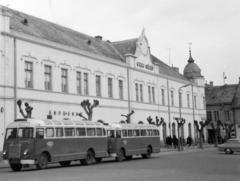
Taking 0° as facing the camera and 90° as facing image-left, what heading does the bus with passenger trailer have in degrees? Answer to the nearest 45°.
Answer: approximately 45°

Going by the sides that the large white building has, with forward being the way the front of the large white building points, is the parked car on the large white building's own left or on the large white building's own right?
on the large white building's own left

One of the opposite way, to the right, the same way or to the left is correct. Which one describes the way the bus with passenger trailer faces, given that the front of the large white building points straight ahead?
to the right

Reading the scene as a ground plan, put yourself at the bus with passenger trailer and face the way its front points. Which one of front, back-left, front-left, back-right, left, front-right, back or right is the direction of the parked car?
back

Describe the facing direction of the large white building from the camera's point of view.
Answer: facing the viewer and to the right of the viewer

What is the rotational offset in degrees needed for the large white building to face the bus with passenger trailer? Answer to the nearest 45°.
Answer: approximately 45° to its right
